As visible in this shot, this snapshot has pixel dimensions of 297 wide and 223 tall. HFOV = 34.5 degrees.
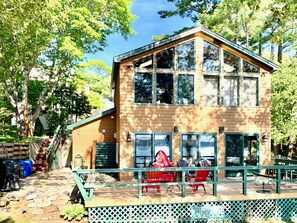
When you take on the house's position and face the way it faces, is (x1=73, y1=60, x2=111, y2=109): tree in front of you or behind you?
behind

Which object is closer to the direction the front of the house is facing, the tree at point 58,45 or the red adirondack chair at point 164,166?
the red adirondack chair

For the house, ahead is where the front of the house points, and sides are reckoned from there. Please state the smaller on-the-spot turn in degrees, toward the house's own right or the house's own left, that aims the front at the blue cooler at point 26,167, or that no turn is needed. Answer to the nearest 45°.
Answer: approximately 90° to the house's own right

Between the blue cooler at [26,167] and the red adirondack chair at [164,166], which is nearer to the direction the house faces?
the red adirondack chair

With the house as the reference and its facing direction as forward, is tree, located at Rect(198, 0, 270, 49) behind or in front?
behind

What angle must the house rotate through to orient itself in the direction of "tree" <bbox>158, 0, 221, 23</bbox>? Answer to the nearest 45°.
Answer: approximately 180°

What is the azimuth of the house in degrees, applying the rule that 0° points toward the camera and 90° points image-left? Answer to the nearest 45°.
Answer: approximately 0°

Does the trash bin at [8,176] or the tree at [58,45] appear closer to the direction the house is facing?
the trash bin

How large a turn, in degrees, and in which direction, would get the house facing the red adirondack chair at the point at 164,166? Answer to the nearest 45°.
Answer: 0° — it already faces it

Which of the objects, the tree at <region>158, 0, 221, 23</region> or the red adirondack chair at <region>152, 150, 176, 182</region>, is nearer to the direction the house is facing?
the red adirondack chair

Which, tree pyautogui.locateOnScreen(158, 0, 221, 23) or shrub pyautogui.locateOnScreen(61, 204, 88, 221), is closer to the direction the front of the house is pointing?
the shrub

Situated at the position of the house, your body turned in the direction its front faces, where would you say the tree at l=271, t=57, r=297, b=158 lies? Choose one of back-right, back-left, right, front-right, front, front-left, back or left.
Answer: back-left
